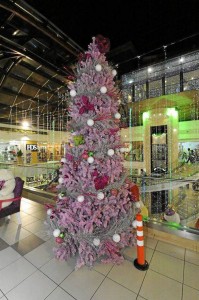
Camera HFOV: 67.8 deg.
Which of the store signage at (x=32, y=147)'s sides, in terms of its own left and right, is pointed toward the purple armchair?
front

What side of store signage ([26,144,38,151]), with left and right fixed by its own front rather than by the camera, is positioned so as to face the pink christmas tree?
front

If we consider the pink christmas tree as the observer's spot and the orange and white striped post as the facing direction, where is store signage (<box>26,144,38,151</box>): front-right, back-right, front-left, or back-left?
back-left

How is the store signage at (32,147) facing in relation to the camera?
toward the camera

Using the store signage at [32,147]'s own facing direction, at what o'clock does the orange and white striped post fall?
The orange and white striped post is roughly at 12 o'clock from the store signage.
